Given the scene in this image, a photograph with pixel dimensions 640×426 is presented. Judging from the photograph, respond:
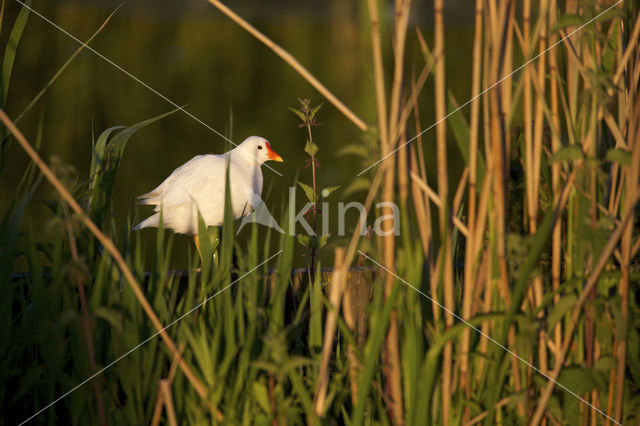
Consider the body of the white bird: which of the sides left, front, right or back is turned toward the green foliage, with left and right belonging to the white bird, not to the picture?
back

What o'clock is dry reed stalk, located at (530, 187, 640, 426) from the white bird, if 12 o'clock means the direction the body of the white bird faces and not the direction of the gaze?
The dry reed stalk is roughly at 2 o'clock from the white bird.

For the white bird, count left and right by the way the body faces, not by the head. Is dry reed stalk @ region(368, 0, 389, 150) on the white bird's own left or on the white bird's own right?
on the white bird's own right

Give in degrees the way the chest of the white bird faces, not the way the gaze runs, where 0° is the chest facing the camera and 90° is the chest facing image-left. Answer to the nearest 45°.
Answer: approximately 270°
